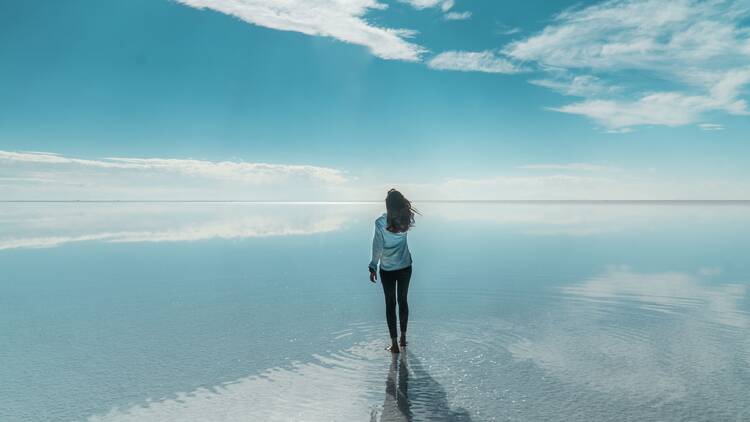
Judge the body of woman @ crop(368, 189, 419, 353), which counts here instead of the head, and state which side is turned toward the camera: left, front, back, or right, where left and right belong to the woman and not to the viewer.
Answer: back

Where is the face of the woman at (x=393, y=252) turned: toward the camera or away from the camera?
away from the camera
